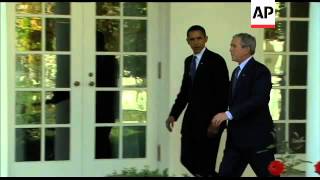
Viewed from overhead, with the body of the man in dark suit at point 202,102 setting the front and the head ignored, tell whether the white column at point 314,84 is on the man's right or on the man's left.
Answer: on the man's left

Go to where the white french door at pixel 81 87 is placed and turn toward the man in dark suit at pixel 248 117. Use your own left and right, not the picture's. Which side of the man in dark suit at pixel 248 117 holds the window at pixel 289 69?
left

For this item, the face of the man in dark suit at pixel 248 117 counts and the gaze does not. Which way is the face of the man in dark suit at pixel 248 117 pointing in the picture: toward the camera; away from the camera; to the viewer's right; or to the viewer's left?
to the viewer's left

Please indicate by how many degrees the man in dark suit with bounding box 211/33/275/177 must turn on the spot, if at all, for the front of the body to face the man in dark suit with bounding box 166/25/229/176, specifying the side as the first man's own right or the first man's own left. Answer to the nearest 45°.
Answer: approximately 45° to the first man's own right

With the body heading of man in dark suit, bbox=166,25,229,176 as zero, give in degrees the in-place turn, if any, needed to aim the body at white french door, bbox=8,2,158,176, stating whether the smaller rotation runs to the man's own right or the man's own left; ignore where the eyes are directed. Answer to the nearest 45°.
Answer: approximately 90° to the man's own right
